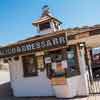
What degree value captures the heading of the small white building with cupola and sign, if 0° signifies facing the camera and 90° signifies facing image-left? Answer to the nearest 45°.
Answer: approximately 45°
